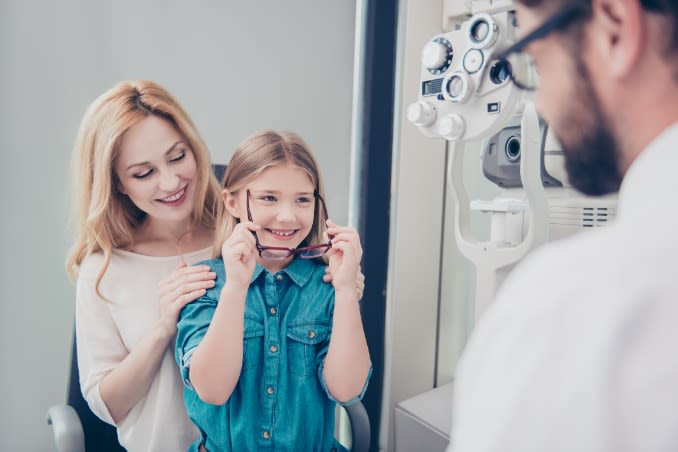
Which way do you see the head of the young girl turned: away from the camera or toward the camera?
toward the camera

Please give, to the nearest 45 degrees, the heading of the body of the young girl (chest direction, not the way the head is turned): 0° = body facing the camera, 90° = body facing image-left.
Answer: approximately 0°

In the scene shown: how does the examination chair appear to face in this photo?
toward the camera

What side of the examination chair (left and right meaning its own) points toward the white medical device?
left

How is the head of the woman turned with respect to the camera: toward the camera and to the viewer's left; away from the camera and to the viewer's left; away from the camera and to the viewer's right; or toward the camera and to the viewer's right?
toward the camera and to the viewer's right

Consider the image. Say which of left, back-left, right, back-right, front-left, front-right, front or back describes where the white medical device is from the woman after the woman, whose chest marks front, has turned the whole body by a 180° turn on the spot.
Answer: back-right
